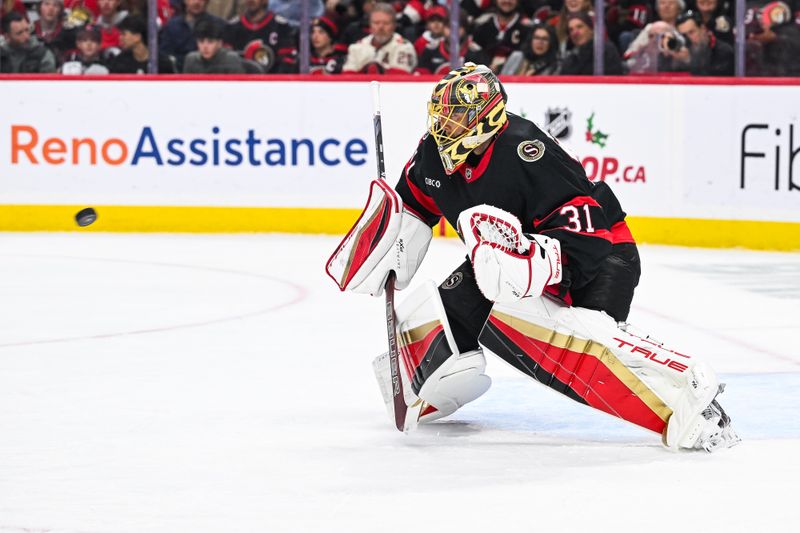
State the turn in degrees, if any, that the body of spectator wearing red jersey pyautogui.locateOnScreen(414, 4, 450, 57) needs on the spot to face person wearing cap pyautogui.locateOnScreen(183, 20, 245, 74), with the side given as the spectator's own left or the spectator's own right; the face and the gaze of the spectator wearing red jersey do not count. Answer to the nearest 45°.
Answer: approximately 90° to the spectator's own right

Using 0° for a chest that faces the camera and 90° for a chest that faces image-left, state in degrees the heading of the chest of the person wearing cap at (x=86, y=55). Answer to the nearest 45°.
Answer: approximately 0°

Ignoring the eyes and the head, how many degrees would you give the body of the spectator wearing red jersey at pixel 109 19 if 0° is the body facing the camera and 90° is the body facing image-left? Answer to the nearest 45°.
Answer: approximately 0°

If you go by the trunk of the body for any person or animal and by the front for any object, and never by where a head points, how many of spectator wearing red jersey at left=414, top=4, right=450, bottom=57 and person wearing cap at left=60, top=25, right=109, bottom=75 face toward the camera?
2

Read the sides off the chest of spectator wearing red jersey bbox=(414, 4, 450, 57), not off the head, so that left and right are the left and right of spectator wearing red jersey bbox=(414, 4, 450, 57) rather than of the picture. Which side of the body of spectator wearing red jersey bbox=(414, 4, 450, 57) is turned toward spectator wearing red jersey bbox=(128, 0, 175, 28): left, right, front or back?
right

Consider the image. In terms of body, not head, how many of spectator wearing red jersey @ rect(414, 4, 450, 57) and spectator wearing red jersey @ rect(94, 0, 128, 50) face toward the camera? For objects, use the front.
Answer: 2

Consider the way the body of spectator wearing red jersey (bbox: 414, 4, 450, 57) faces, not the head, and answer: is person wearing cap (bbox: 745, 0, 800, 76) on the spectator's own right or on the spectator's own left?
on the spectator's own left

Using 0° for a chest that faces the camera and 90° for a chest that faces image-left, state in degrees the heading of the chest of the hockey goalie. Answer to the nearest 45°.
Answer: approximately 45°
